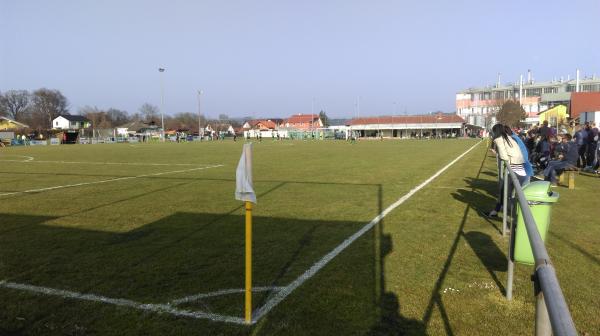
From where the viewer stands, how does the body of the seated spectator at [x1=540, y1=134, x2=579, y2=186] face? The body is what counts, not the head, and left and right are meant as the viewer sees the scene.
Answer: facing to the left of the viewer

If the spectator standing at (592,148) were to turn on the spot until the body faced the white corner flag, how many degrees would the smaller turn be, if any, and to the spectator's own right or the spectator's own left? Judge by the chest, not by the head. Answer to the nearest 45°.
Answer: approximately 90° to the spectator's own left

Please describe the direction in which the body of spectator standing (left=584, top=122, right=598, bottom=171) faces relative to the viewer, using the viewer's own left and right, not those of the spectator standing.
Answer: facing to the left of the viewer

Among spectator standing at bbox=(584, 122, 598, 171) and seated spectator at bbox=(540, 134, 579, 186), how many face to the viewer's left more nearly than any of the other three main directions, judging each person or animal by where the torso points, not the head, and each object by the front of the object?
2

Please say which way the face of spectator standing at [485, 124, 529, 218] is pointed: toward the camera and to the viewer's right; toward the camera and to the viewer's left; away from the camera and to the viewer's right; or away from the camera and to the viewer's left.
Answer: away from the camera and to the viewer's left

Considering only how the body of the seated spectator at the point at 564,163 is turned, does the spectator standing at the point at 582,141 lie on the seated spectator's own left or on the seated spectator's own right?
on the seated spectator's own right
